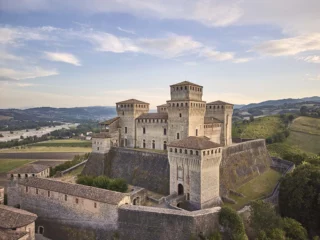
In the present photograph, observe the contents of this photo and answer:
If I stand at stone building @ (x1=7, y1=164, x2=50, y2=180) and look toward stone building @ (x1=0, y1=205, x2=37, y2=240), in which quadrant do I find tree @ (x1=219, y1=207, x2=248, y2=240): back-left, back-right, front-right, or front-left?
front-left

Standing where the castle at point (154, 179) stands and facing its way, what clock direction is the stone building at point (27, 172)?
The stone building is roughly at 2 o'clock from the castle.

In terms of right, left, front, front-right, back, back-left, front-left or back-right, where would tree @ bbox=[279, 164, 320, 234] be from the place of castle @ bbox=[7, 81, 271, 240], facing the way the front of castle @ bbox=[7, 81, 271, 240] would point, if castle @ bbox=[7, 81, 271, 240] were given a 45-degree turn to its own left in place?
left

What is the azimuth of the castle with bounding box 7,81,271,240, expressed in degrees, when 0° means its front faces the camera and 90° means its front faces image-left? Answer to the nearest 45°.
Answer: approximately 45°

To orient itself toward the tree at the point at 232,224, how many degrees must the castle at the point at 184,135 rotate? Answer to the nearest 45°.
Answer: approximately 45° to its left

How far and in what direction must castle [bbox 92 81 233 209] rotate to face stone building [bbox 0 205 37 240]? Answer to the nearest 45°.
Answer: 0° — it already faces it

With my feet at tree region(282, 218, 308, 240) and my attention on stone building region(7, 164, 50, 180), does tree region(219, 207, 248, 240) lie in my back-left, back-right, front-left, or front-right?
front-left

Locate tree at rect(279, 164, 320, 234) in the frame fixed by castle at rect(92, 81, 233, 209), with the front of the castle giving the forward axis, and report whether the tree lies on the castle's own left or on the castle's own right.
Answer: on the castle's own left

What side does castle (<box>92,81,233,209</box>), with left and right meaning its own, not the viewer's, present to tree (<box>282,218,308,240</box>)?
left

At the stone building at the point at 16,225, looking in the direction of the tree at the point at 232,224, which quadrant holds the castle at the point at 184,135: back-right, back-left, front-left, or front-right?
front-left
